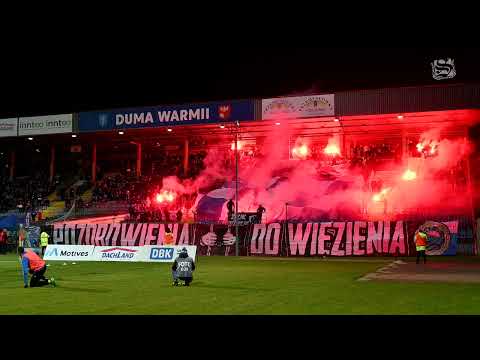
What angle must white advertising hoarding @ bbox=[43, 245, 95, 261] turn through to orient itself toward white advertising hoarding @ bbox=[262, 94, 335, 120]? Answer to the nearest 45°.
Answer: approximately 90° to its left

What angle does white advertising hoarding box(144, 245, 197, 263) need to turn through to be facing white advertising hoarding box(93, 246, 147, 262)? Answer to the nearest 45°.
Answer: approximately 135° to its right

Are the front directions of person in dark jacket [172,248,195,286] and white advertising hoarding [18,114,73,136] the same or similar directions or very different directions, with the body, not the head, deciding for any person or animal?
very different directions

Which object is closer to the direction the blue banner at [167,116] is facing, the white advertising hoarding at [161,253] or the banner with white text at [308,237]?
the white advertising hoarding

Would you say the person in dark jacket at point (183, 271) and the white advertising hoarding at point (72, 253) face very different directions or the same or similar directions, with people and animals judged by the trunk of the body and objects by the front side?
very different directions

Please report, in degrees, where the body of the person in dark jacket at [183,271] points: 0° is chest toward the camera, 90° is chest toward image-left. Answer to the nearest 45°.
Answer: approximately 180°

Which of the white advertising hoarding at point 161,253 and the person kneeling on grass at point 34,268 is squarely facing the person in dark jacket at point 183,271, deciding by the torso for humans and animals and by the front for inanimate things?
the white advertising hoarding

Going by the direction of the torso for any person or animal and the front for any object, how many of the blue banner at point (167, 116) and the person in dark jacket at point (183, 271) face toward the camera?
1

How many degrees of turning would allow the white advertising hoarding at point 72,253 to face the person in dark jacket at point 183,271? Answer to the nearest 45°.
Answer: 0° — it already faces them

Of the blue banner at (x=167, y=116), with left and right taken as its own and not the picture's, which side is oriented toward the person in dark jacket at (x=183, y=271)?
front

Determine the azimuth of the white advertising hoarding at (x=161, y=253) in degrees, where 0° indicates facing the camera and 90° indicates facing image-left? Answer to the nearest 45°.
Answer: approximately 0°
